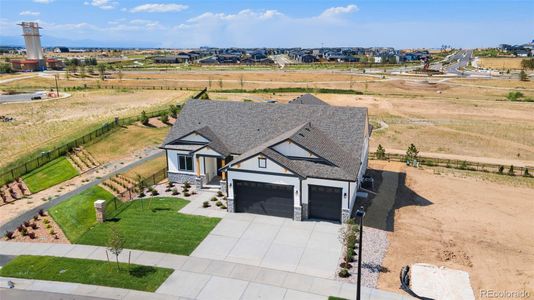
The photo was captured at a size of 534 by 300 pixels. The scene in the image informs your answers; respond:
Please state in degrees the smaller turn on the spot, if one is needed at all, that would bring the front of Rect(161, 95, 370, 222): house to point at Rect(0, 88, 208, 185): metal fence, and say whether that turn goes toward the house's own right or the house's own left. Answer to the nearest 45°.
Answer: approximately 90° to the house's own right

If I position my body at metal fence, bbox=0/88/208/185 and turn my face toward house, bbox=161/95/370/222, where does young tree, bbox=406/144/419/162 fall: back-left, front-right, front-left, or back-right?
front-left

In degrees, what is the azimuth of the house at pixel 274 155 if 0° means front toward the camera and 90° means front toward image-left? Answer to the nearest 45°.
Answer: approximately 0°

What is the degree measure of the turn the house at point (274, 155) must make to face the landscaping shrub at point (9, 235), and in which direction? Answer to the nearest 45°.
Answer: approximately 90° to its right

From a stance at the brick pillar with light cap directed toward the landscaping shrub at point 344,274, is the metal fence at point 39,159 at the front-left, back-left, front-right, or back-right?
back-left

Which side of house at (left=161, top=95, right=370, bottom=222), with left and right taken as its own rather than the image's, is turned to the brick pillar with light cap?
right

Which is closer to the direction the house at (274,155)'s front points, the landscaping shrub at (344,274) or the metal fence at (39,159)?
the landscaping shrub

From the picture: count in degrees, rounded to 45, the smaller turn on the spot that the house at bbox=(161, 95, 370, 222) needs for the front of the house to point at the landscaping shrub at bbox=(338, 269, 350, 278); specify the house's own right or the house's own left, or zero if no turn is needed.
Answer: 0° — it already faces it

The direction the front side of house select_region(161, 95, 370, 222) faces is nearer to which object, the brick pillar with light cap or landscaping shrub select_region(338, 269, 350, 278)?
the landscaping shrub

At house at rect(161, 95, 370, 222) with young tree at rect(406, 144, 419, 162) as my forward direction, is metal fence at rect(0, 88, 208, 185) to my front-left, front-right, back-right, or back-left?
back-left

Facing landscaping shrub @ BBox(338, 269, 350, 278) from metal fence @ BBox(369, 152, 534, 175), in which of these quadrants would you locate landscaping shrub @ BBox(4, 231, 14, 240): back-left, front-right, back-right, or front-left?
front-right

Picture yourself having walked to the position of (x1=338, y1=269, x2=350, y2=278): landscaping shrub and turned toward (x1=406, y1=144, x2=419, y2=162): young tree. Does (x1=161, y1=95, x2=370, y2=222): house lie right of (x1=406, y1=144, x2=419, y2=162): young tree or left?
left

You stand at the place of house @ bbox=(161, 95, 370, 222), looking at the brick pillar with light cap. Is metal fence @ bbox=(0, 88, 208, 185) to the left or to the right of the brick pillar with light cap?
right
